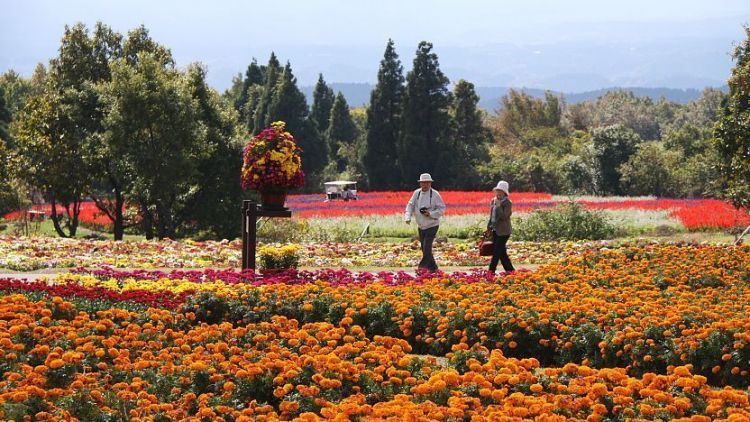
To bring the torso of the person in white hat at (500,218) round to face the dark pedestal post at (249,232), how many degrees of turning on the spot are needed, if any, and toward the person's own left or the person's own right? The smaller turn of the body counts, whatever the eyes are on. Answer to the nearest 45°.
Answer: approximately 45° to the person's own right

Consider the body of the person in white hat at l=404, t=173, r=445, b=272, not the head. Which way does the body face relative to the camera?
toward the camera

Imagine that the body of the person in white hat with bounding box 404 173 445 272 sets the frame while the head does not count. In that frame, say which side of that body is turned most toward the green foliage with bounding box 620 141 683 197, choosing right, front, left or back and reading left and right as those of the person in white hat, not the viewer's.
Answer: back

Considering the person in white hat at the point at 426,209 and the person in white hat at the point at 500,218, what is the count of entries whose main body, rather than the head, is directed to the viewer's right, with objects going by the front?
0

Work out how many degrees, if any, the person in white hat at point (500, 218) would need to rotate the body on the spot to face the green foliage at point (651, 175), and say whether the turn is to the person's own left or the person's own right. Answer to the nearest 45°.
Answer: approximately 135° to the person's own right

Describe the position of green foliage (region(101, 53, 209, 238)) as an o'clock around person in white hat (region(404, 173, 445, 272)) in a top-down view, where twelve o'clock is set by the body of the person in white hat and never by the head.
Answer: The green foliage is roughly at 5 o'clock from the person in white hat.

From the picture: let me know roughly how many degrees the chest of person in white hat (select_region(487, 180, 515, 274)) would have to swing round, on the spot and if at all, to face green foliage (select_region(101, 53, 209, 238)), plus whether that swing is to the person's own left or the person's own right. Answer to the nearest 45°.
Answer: approximately 90° to the person's own right

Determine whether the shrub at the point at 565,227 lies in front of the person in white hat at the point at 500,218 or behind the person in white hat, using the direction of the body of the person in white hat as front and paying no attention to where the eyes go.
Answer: behind

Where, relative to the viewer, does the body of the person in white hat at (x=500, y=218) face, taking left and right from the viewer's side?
facing the viewer and to the left of the viewer

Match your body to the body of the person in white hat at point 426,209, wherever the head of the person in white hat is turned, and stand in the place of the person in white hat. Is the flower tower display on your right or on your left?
on your right

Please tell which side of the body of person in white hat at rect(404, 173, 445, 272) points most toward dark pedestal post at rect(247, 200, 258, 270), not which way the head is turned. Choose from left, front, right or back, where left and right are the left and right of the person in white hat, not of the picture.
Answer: right
